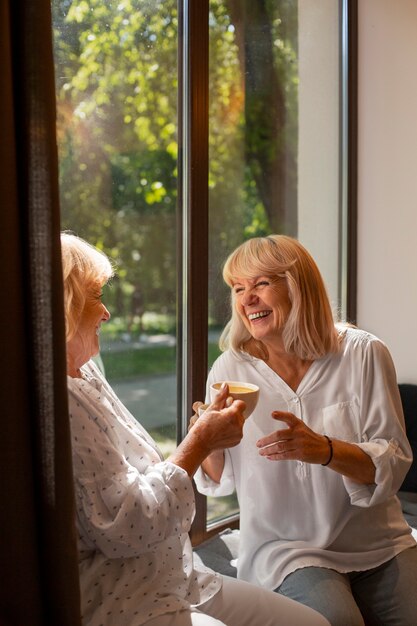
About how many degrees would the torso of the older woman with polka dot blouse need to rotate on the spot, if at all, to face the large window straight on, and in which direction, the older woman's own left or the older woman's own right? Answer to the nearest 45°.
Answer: approximately 90° to the older woman's own left

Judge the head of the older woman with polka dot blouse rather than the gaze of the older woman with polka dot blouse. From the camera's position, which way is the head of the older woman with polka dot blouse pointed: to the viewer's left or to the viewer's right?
to the viewer's right

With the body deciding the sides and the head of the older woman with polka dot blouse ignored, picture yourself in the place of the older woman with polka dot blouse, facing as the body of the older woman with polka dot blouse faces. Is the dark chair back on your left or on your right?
on your left

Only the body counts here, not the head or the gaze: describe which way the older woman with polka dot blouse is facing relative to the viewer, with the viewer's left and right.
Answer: facing to the right of the viewer

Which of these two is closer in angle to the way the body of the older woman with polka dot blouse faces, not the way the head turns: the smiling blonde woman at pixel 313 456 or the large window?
the smiling blonde woman

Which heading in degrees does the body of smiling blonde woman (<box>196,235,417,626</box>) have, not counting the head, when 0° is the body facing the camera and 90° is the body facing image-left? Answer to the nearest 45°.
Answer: approximately 45°

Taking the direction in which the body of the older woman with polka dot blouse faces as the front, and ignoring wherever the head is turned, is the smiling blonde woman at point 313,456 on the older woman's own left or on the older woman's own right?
on the older woman's own left

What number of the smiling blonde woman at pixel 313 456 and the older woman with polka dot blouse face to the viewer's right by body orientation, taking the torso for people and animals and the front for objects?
1
